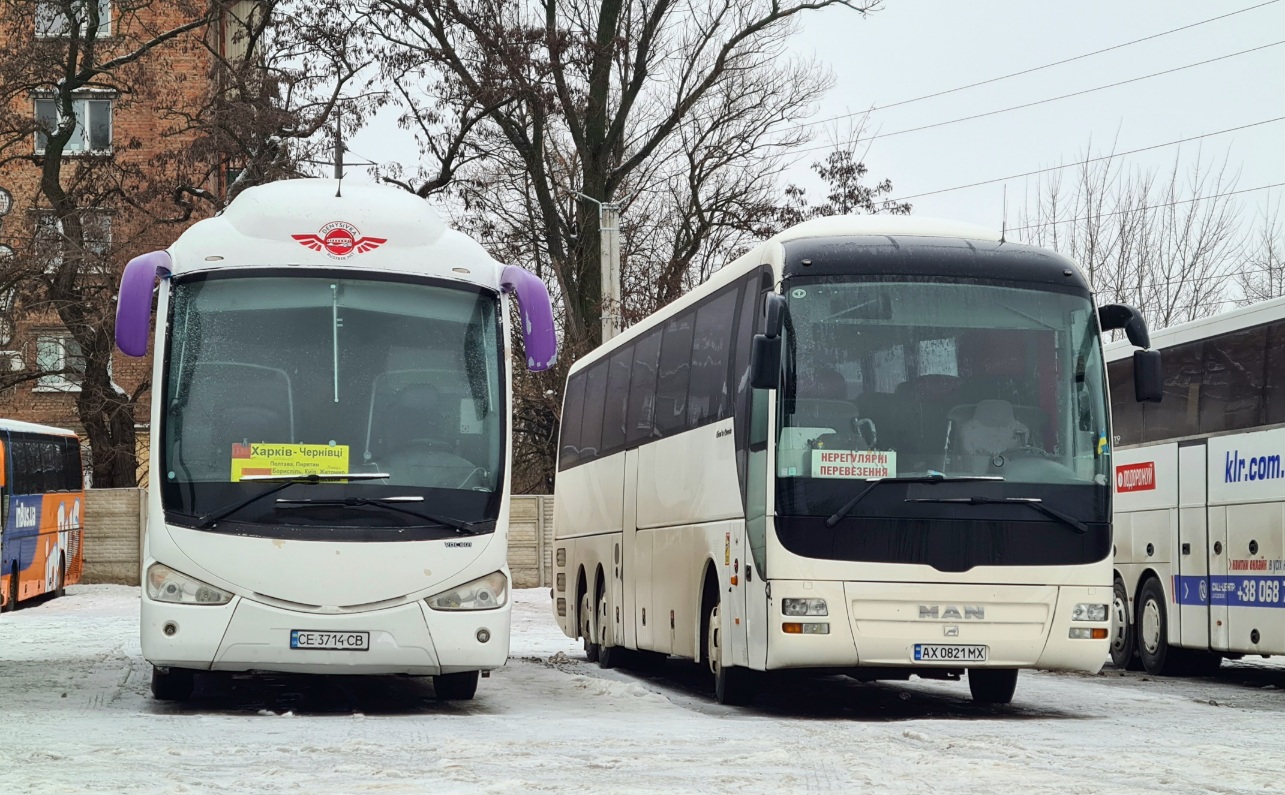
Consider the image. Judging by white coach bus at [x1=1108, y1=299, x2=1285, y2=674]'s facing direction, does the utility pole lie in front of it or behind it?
behind

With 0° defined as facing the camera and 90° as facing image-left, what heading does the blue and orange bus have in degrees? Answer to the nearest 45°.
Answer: approximately 45°

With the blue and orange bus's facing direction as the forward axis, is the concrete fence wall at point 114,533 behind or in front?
behind

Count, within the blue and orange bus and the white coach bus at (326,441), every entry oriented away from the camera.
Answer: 0

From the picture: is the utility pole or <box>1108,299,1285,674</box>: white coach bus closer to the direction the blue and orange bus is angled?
the white coach bus

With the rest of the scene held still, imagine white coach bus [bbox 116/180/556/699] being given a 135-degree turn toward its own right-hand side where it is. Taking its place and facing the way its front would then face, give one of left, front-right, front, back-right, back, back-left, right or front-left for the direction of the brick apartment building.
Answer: front-right

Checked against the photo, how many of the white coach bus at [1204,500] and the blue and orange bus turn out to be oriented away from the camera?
0

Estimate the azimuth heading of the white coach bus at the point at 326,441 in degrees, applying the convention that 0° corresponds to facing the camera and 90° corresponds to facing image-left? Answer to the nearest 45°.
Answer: approximately 0°

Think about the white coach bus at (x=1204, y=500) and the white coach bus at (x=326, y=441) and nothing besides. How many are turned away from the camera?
0

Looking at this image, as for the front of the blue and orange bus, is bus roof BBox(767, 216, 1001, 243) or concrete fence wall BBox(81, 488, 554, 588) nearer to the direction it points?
the bus roof
